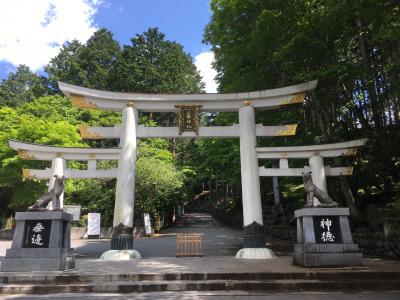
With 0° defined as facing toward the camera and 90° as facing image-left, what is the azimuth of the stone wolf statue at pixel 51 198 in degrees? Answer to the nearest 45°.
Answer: approximately 270°

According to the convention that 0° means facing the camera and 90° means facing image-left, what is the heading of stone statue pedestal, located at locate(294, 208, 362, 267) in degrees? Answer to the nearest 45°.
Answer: approximately 0°

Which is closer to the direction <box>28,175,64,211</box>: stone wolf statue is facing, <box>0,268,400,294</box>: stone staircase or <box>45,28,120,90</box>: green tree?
the stone staircase

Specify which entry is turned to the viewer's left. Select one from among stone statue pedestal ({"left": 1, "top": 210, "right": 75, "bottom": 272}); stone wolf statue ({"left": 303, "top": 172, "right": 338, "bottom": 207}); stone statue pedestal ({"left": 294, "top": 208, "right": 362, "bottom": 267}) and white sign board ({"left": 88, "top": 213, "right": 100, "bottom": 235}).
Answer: the stone wolf statue

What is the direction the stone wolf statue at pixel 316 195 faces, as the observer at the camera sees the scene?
facing to the left of the viewer

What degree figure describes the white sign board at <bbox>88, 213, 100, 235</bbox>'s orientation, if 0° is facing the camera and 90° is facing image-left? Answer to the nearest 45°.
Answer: approximately 0°

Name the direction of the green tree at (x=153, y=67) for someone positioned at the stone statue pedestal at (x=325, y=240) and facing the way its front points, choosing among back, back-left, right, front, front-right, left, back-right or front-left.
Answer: back-right

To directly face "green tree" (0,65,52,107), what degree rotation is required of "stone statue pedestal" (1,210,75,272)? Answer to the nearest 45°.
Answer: approximately 180°
